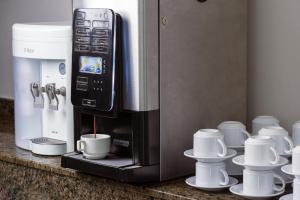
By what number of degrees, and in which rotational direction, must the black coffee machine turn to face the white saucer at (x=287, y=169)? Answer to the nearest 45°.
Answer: approximately 90° to its left

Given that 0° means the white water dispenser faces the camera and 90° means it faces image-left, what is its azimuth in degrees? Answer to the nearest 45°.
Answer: approximately 45°

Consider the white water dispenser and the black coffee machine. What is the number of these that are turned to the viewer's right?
0

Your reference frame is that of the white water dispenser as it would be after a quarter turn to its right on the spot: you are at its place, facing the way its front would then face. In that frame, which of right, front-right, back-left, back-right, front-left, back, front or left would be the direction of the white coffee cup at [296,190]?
back

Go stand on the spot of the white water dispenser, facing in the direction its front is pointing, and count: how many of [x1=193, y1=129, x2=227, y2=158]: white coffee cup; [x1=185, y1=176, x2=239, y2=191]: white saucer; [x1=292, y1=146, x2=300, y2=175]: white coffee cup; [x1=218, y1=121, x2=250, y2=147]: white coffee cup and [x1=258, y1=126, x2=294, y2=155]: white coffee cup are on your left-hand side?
5

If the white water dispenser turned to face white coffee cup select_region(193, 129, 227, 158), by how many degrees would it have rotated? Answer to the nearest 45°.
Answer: approximately 90° to its left

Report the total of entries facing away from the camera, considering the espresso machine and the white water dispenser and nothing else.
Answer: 0
